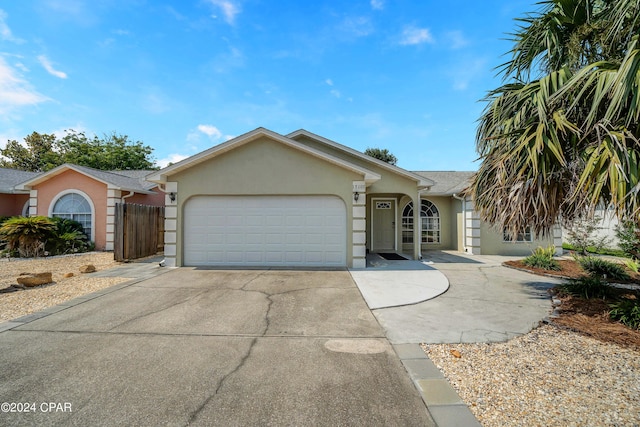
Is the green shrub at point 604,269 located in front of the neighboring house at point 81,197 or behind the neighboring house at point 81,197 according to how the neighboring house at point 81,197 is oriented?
in front

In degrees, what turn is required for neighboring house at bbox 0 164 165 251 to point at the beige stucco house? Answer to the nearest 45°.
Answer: approximately 45° to its left

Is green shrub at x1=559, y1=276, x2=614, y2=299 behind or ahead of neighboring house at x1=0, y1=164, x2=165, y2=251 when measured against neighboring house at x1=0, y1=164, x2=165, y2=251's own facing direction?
ahead

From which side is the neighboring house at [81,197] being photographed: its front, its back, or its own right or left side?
front

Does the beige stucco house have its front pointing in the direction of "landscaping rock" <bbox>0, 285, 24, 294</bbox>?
no

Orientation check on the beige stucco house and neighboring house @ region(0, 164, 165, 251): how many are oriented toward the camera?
2

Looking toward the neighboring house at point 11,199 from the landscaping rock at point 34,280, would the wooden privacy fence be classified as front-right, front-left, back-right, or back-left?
front-right

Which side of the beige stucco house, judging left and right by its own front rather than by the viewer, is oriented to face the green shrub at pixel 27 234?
right

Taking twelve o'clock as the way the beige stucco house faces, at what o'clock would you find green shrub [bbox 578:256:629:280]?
The green shrub is roughly at 9 o'clock from the beige stucco house.

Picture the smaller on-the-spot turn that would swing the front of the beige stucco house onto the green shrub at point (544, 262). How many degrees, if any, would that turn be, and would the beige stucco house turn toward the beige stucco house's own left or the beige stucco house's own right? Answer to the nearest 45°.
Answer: approximately 90° to the beige stucco house's own left
